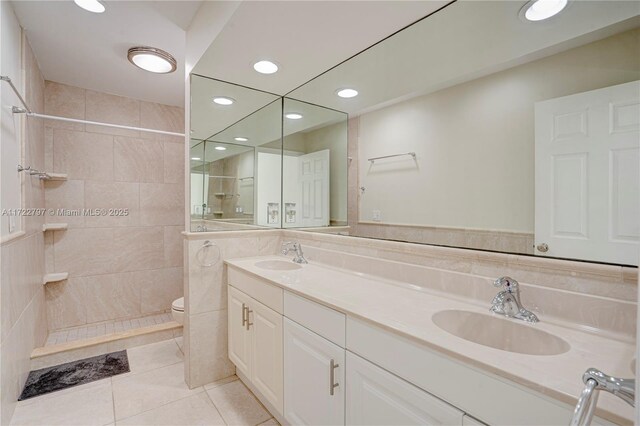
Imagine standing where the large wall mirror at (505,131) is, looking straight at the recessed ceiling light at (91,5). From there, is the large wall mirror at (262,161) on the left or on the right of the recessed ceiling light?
right

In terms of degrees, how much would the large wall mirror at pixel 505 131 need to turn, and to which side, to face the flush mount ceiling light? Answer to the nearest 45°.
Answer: approximately 45° to its right

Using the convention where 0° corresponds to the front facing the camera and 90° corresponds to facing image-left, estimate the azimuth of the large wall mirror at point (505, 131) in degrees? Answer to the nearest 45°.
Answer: approximately 45°

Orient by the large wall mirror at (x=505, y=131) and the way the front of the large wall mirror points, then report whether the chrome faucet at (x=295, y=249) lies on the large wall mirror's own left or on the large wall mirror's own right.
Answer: on the large wall mirror's own right
